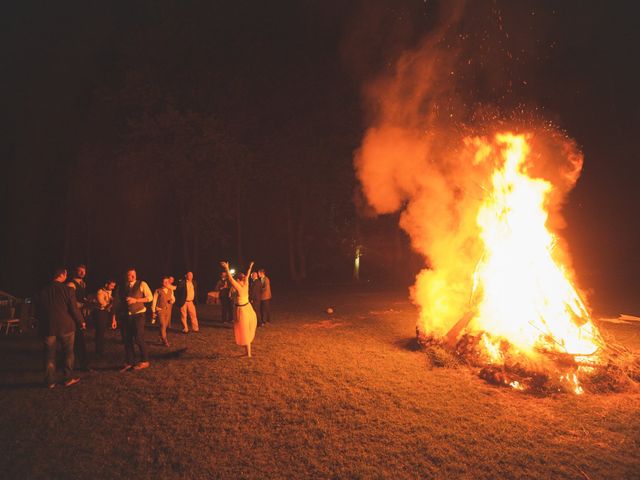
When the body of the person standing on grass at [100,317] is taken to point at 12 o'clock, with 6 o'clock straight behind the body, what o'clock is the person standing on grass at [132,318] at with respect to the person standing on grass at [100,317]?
the person standing on grass at [132,318] is roughly at 1 o'clock from the person standing on grass at [100,317].

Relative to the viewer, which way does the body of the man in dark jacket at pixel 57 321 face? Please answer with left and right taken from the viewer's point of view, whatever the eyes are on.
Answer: facing away from the viewer and to the right of the viewer

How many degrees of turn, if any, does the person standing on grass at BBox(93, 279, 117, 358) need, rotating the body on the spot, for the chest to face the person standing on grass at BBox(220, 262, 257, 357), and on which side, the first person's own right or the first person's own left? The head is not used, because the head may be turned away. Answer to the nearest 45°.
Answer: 0° — they already face them

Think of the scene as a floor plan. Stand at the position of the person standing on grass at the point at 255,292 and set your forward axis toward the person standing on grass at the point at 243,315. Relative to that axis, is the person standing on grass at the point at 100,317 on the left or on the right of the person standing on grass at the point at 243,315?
right

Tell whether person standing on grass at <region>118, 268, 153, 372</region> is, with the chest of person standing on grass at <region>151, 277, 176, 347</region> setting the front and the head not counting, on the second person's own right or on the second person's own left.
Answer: on the second person's own right
